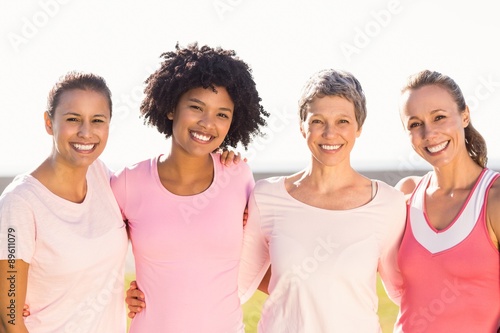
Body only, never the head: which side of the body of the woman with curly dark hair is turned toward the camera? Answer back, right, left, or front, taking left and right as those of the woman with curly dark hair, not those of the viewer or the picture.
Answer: front

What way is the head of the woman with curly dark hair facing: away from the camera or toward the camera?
toward the camera
